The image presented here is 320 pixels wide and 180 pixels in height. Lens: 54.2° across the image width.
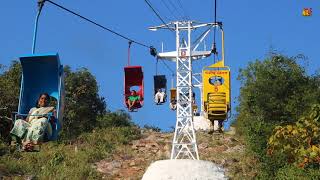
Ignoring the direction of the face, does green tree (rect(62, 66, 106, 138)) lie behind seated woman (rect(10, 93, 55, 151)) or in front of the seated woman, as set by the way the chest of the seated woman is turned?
behind

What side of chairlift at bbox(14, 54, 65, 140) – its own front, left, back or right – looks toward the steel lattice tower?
back

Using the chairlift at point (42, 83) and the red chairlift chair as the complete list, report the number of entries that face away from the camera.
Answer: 0

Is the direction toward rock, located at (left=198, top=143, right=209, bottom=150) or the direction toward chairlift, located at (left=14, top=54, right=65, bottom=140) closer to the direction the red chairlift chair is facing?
the chairlift

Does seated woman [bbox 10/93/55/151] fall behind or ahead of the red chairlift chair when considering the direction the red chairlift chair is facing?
ahead

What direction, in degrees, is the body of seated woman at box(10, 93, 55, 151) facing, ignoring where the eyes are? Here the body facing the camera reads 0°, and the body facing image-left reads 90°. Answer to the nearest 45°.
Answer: approximately 45°

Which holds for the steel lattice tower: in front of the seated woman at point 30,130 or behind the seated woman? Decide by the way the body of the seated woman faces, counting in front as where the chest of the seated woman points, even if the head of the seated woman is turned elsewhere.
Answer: behind

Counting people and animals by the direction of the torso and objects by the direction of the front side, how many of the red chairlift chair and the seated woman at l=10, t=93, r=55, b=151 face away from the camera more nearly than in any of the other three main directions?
0
